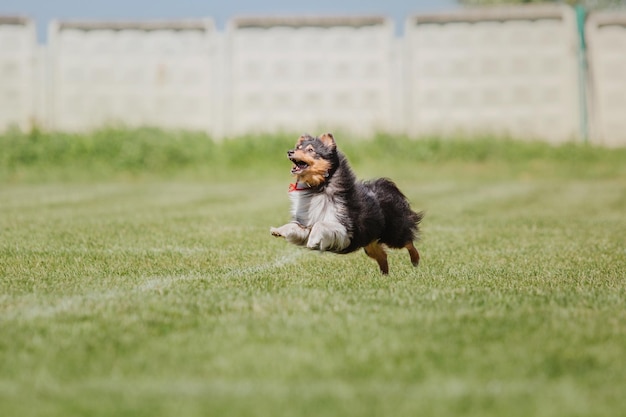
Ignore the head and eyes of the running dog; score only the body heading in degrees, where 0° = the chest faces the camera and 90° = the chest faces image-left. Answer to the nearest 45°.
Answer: approximately 45°

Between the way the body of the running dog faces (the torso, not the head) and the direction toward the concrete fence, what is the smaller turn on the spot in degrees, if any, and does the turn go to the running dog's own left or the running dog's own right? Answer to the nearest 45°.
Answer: approximately 135° to the running dog's own right
